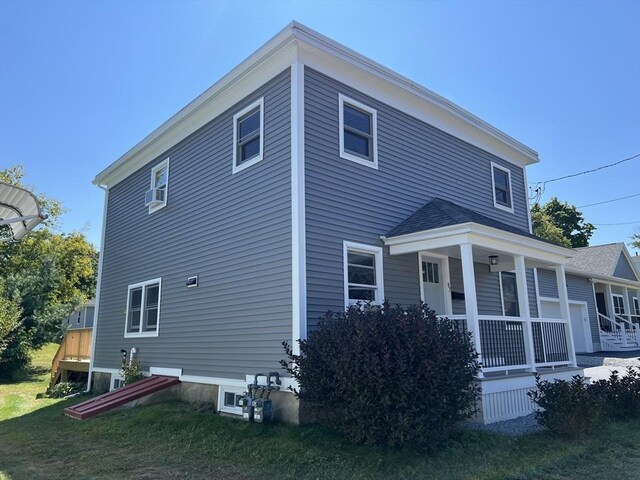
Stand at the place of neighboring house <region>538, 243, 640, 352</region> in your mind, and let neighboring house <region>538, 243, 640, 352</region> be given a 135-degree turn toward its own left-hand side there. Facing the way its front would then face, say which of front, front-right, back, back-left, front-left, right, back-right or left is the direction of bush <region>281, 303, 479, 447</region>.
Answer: back

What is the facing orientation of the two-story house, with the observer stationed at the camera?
facing the viewer and to the right of the viewer

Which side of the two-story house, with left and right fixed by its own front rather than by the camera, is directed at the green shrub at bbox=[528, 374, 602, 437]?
front

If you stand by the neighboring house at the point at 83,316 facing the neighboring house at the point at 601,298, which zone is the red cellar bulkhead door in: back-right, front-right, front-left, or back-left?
front-right

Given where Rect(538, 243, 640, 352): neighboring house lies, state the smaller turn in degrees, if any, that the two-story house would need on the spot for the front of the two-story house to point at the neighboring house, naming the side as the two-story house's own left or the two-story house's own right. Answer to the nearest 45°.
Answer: approximately 90° to the two-story house's own left

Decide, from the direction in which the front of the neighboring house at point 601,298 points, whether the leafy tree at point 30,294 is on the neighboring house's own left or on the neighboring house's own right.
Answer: on the neighboring house's own right

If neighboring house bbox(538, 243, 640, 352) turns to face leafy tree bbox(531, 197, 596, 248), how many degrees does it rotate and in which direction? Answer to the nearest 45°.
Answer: approximately 135° to its left

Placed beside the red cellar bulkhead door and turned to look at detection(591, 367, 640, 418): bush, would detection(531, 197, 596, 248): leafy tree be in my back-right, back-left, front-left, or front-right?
front-left

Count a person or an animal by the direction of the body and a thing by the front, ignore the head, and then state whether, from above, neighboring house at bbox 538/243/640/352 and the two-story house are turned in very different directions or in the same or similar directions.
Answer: same or similar directions

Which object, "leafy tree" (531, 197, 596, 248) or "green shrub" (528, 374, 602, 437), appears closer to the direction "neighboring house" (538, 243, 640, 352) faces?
the green shrub

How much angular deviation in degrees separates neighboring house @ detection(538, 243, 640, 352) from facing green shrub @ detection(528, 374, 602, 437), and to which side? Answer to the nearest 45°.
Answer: approximately 45° to its right

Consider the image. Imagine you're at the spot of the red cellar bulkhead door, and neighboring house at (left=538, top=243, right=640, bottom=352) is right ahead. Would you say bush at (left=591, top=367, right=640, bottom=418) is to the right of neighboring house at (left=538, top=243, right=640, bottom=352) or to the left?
right

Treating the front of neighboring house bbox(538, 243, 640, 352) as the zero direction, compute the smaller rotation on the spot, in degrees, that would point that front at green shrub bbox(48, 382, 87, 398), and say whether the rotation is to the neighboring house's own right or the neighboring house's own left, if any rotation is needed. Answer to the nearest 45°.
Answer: approximately 90° to the neighboring house's own right

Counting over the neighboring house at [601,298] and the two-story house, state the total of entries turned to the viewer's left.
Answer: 0
